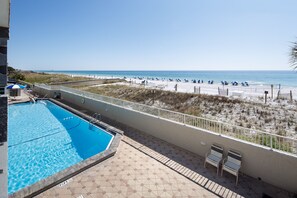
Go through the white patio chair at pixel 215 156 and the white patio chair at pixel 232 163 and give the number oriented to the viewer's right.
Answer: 0

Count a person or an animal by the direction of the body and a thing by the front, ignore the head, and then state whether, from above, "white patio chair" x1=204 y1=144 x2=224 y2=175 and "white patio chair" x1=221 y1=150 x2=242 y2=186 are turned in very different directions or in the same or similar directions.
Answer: same or similar directions

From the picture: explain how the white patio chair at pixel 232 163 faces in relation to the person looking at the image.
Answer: facing the viewer and to the left of the viewer
